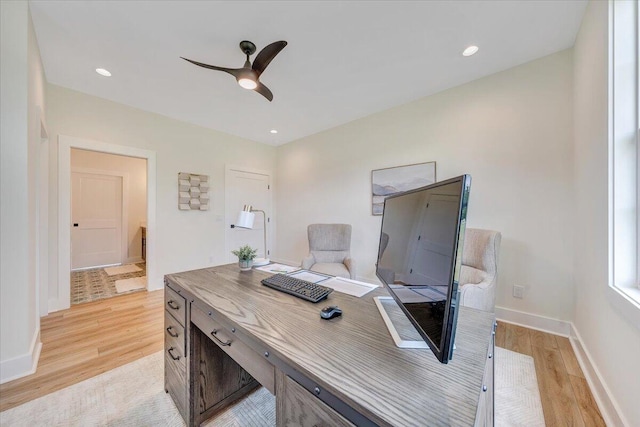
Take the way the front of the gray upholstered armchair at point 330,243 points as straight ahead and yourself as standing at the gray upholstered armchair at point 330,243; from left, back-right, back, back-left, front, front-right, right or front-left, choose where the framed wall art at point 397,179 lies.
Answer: left

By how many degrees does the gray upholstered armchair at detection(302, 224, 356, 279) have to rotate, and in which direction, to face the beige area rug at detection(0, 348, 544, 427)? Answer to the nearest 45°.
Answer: approximately 45° to its right

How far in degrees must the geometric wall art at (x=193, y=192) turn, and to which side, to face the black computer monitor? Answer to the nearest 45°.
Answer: approximately 45° to its right

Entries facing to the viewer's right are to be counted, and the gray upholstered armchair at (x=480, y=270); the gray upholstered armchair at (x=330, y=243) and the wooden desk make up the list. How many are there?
0

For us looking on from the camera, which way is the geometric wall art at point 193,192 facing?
facing the viewer and to the right of the viewer

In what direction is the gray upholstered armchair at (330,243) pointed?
toward the camera

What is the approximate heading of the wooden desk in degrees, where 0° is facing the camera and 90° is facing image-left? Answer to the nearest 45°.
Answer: approximately 45°

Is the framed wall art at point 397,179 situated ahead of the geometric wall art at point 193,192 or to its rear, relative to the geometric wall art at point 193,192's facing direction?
ahead

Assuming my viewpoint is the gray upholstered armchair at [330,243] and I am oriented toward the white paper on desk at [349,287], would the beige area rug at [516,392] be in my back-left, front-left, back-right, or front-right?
front-left

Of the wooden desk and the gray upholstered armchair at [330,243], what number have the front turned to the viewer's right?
0

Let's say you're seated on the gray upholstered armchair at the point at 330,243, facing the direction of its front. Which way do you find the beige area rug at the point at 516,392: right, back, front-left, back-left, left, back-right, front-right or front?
front-left

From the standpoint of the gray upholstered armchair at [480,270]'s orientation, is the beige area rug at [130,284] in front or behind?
in front

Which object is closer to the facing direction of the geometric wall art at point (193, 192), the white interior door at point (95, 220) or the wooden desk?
the wooden desk

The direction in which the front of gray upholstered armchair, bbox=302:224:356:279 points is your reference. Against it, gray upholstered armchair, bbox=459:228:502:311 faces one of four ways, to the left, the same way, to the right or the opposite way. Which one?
to the right

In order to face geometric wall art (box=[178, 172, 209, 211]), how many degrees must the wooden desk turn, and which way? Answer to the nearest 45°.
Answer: approximately 90° to its right

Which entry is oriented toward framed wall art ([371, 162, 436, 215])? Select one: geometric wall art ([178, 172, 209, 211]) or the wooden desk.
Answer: geometric wall art ([178, 172, 209, 211])

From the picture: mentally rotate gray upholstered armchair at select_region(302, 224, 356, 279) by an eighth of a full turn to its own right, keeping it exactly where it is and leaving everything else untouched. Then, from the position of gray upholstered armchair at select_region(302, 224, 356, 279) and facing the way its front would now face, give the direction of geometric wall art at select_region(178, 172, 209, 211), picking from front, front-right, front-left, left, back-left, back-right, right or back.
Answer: front-right

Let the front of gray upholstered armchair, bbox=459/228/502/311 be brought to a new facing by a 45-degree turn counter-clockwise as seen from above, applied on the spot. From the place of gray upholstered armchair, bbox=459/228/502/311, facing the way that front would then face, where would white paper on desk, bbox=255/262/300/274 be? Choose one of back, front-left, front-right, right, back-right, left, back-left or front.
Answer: front-right

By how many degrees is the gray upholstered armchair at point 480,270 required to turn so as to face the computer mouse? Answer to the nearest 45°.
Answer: approximately 45° to its left

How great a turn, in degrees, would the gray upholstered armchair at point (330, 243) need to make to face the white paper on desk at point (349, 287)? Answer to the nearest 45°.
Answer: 0° — it already faces it

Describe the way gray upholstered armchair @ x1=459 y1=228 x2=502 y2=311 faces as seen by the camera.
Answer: facing the viewer and to the left of the viewer
